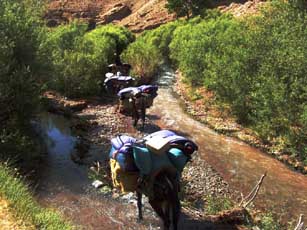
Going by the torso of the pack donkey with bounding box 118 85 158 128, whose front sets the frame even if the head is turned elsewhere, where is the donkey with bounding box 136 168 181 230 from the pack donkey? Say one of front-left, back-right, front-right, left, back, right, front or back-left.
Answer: back

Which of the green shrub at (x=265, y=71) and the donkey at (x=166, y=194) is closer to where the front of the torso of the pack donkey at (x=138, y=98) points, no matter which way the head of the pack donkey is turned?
the green shrub

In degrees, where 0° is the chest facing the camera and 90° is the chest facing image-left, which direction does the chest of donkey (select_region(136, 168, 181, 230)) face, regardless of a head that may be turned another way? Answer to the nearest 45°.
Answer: approximately 135°

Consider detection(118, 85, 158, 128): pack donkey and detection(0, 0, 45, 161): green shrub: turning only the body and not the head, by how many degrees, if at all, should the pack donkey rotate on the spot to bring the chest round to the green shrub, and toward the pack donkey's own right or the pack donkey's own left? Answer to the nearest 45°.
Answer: approximately 90° to the pack donkey's own left

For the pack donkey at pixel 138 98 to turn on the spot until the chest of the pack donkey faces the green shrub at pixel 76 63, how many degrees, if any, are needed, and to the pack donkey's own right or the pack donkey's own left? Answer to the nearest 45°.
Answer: approximately 45° to the pack donkey's own left

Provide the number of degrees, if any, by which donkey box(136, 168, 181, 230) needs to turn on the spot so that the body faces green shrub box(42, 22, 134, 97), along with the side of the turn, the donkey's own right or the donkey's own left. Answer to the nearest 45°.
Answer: approximately 45° to the donkey's own right

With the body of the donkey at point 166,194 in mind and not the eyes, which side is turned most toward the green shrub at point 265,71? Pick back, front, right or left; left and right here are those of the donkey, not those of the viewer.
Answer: right

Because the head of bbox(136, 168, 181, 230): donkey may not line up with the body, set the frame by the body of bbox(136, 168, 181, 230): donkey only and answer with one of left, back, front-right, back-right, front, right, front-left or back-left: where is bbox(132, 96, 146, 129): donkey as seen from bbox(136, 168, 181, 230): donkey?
front-right

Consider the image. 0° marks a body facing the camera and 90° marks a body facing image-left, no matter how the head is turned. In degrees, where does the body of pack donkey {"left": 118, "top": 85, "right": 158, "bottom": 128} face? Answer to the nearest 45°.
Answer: approximately 180°
